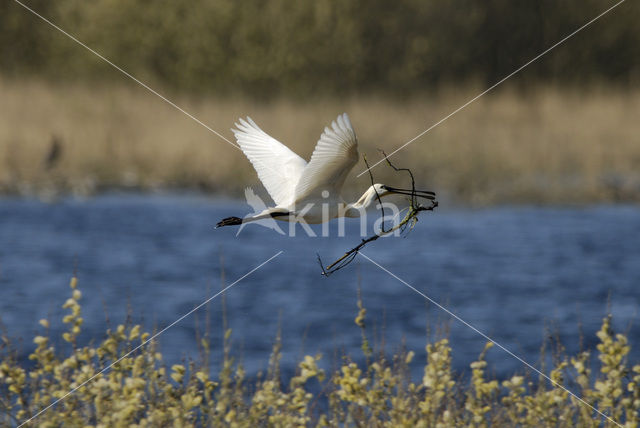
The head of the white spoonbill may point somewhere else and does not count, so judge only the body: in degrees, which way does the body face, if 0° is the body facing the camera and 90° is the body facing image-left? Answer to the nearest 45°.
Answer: approximately 270°
